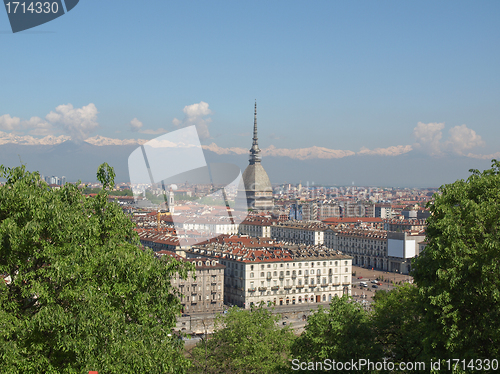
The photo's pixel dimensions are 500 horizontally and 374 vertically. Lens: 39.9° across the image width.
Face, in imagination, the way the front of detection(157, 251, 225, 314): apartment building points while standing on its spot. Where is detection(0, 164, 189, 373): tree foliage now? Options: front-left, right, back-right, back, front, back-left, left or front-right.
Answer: front

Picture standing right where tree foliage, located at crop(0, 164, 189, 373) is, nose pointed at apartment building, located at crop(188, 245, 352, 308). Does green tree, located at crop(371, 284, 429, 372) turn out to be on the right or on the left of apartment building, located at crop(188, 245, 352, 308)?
right

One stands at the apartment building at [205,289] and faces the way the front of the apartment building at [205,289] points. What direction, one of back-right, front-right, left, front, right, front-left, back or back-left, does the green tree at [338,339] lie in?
front

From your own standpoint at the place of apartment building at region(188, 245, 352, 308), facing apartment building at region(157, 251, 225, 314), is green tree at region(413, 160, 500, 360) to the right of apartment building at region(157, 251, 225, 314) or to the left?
left

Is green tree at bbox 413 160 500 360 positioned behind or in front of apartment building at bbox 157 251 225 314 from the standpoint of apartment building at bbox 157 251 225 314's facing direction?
in front

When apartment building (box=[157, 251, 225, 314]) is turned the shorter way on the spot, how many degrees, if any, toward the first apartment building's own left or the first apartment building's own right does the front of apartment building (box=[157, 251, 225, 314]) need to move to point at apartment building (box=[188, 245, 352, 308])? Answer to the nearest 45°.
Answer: approximately 135° to the first apartment building's own left

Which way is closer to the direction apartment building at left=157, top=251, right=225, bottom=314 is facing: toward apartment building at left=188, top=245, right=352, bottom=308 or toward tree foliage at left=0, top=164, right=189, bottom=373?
the tree foliage

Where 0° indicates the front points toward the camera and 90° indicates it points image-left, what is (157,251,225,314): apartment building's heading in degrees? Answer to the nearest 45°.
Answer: approximately 0°

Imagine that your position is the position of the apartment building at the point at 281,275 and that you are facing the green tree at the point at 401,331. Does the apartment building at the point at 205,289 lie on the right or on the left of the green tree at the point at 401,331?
right

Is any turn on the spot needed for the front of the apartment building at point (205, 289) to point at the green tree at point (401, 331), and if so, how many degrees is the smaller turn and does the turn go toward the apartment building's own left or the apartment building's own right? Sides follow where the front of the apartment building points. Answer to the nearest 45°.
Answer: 0° — it already faces it

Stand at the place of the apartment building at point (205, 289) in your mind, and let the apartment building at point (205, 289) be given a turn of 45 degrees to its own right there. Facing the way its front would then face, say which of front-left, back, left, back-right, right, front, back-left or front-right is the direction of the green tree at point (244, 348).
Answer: front-left
